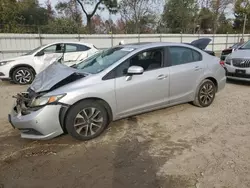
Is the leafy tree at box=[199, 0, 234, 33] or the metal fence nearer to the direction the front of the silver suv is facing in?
the metal fence

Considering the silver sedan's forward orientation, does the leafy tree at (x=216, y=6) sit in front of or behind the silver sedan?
behind

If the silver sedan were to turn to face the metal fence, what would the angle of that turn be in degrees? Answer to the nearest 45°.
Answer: approximately 135° to its right

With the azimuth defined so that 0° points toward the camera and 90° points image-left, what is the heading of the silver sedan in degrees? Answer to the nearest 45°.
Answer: approximately 45°

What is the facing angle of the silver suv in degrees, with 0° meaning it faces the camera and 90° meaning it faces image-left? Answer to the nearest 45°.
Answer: approximately 45°

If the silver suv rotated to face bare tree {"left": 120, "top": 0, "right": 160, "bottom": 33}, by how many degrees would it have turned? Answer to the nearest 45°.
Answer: approximately 90° to its right

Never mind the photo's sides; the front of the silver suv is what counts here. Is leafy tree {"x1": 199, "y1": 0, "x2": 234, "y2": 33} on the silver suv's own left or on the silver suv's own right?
on the silver suv's own right
